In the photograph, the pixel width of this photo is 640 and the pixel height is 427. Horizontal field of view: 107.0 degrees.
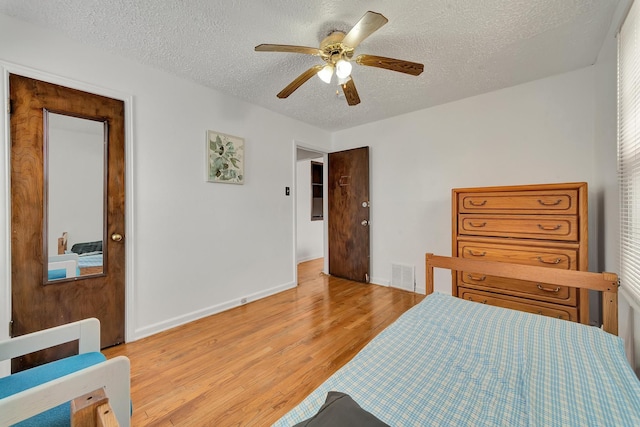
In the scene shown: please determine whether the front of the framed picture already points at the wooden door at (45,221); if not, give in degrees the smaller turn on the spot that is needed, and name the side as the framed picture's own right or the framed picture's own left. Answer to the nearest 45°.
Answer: approximately 90° to the framed picture's own right

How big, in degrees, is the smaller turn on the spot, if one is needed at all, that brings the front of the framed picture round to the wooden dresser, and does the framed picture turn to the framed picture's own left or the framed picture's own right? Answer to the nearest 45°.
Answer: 0° — it already faces it

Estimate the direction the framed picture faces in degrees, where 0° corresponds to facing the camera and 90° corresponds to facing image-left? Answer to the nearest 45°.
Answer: approximately 315°

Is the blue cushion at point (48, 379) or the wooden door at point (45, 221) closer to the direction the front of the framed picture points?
the blue cushion

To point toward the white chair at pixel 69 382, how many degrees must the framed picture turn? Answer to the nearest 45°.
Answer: approximately 45° to its right

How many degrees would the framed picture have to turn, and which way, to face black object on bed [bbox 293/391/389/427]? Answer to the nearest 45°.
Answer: approximately 45° to its right

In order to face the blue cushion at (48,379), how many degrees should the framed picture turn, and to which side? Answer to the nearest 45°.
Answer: approximately 90° to its right

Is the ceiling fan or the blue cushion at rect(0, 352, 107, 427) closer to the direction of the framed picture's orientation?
the ceiling fan

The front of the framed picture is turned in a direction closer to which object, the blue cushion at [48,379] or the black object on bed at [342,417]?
the black object on bed

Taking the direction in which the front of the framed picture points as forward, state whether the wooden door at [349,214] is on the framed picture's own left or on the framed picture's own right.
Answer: on the framed picture's own left

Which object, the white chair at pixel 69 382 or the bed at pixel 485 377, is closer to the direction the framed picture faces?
the bed

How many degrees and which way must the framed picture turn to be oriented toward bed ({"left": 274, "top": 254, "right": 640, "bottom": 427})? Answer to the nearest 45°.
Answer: approximately 45° to its right
